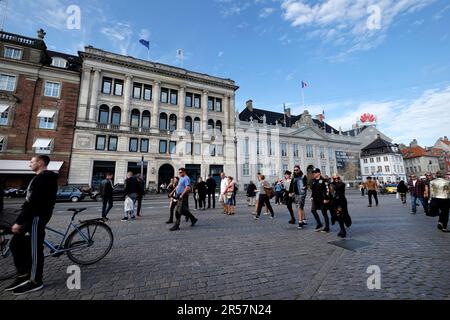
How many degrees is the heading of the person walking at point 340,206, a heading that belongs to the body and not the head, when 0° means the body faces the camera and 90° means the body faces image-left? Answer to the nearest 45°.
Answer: approximately 0°

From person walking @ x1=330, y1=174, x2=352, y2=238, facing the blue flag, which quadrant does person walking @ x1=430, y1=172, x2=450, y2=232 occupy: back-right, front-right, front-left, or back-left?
back-right

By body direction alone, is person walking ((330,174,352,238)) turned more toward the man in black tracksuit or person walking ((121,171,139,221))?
the man in black tracksuit
